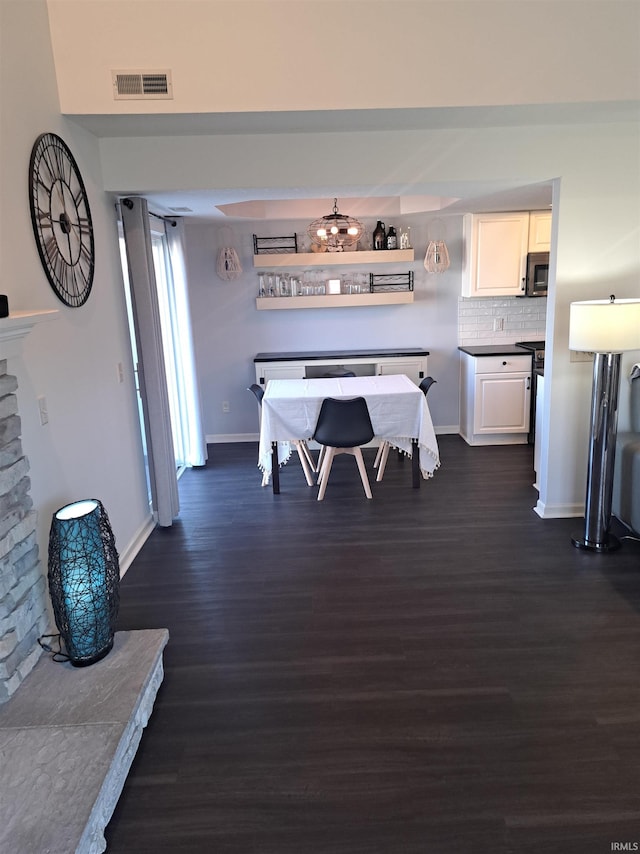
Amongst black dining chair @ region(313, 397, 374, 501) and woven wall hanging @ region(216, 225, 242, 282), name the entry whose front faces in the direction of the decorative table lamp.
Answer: the woven wall hanging

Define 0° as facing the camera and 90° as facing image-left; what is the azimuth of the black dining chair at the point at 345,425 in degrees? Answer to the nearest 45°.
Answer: approximately 180°

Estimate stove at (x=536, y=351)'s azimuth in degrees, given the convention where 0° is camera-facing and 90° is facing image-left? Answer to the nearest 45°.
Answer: approximately 0°

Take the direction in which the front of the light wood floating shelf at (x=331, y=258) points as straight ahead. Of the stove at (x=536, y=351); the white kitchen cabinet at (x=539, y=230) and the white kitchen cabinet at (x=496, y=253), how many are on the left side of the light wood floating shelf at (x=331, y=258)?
3

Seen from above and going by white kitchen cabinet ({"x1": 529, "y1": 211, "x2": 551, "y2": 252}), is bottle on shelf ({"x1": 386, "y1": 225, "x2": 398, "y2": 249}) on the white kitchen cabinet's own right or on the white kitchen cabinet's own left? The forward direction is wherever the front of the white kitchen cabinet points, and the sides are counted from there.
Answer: on the white kitchen cabinet's own right

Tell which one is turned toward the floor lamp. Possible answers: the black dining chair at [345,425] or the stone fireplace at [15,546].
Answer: the stone fireplace

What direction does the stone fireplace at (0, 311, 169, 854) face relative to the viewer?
to the viewer's right

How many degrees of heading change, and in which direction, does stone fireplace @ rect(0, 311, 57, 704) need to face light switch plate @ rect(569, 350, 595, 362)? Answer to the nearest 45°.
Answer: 0° — it already faces it

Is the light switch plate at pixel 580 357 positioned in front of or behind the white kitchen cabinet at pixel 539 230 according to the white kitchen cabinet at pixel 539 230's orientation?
in front

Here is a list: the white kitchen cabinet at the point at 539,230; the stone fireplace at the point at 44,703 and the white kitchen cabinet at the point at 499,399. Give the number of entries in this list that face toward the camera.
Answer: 2

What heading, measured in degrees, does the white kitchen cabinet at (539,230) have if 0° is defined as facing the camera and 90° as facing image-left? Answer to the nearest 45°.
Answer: approximately 0°

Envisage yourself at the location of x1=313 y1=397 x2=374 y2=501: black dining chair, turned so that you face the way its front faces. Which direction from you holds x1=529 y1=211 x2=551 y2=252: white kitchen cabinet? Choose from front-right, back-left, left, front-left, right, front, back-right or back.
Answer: front-right

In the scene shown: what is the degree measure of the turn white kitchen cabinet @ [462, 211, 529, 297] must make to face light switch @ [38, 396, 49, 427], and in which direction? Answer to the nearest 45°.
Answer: approximately 45° to its right

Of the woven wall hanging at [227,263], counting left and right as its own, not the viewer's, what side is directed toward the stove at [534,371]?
left

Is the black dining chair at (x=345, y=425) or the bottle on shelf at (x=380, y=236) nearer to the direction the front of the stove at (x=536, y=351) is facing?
the black dining chair
